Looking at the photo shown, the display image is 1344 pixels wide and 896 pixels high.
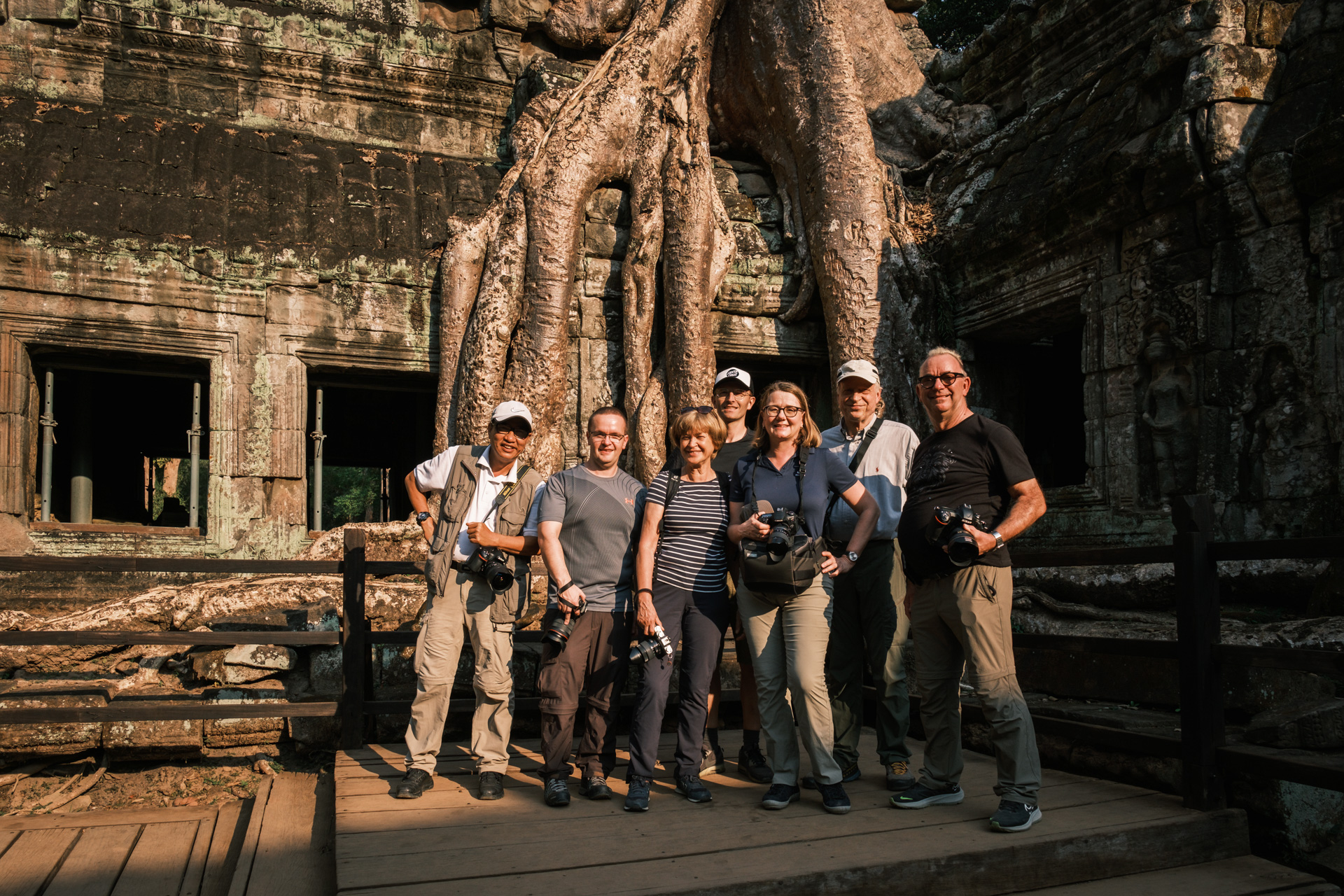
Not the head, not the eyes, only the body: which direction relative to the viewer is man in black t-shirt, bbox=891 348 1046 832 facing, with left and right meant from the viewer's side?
facing the viewer and to the left of the viewer

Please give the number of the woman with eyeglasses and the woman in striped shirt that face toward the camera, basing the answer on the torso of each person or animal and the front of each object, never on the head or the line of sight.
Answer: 2

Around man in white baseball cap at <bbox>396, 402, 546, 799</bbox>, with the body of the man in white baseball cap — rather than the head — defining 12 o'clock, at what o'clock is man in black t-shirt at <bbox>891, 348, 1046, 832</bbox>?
The man in black t-shirt is roughly at 10 o'clock from the man in white baseball cap.

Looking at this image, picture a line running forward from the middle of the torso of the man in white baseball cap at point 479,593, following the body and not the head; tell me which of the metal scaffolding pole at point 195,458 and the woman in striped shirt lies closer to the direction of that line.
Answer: the woman in striped shirt

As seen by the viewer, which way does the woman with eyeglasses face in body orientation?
toward the camera

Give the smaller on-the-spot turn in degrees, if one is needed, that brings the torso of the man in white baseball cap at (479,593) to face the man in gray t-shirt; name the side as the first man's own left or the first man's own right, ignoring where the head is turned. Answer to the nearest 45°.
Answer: approximately 45° to the first man's own left

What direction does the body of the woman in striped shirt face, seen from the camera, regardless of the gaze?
toward the camera

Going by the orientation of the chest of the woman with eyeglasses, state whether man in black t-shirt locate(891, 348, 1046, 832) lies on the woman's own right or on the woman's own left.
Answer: on the woman's own left

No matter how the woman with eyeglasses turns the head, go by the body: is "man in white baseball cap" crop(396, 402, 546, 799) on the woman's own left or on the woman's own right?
on the woman's own right

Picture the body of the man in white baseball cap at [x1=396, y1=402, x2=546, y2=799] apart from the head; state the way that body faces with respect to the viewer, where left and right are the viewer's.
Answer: facing the viewer

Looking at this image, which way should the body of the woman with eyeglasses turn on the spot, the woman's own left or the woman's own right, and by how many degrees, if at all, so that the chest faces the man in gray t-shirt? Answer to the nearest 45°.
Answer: approximately 90° to the woman's own right
